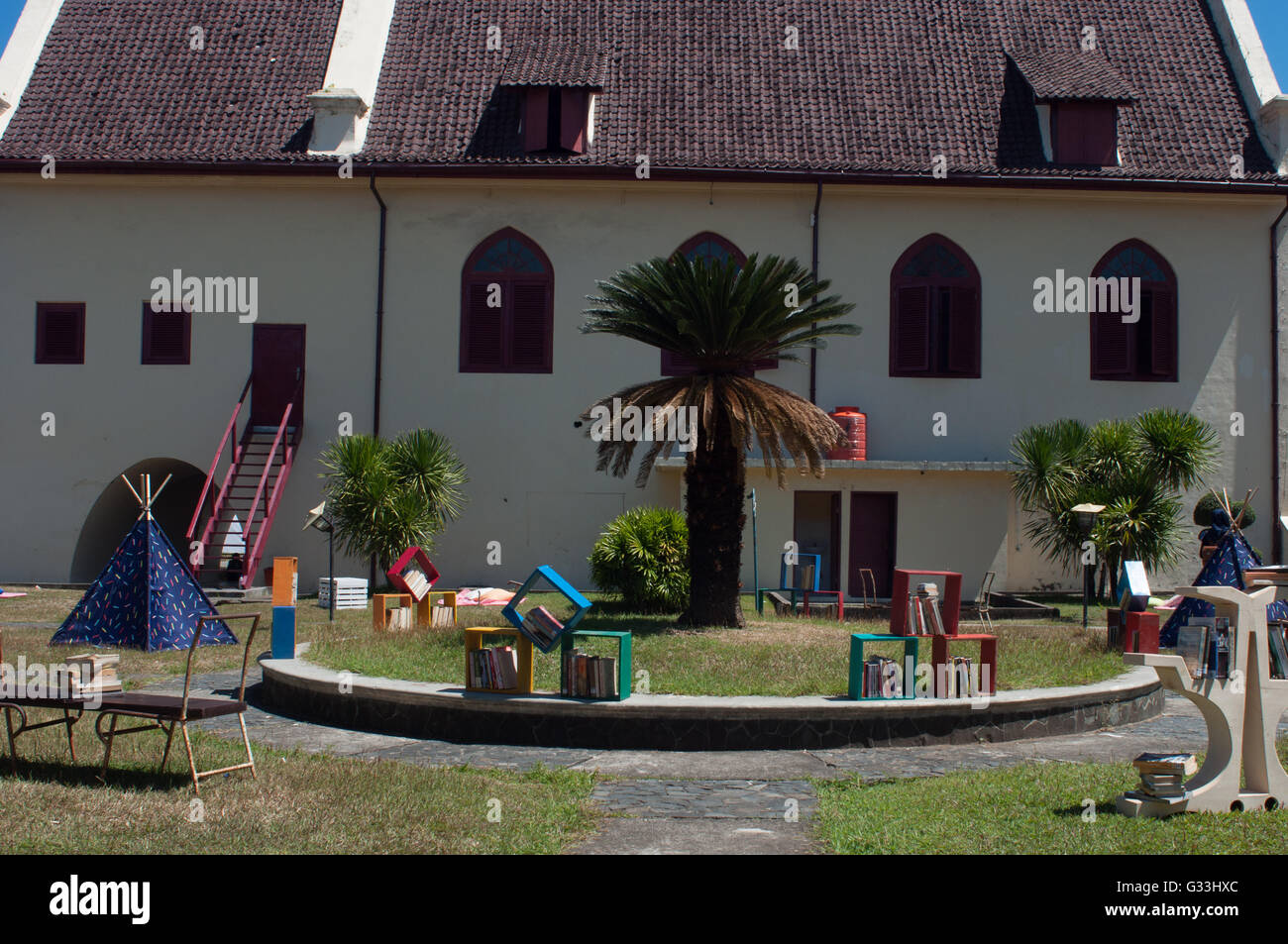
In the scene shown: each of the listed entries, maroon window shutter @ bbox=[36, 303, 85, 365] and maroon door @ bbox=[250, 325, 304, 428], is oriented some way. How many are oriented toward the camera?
2

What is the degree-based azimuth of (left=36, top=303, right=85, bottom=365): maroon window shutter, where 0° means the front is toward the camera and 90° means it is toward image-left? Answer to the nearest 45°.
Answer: approximately 0°

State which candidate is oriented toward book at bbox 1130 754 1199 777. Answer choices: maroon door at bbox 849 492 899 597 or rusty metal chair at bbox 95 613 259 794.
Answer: the maroon door

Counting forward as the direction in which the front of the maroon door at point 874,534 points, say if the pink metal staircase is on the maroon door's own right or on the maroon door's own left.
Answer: on the maroon door's own right

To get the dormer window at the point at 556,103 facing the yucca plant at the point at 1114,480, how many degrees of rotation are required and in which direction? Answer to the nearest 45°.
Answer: approximately 90° to its left

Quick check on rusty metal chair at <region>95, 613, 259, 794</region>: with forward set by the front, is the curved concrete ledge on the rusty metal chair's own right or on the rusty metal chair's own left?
on the rusty metal chair's own right

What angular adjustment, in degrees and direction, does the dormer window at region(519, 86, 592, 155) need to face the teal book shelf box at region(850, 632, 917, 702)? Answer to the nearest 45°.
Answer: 0° — it already faces it

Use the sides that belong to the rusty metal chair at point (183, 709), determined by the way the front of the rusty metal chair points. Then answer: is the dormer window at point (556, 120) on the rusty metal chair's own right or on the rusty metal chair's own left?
on the rusty metal chair's own right
